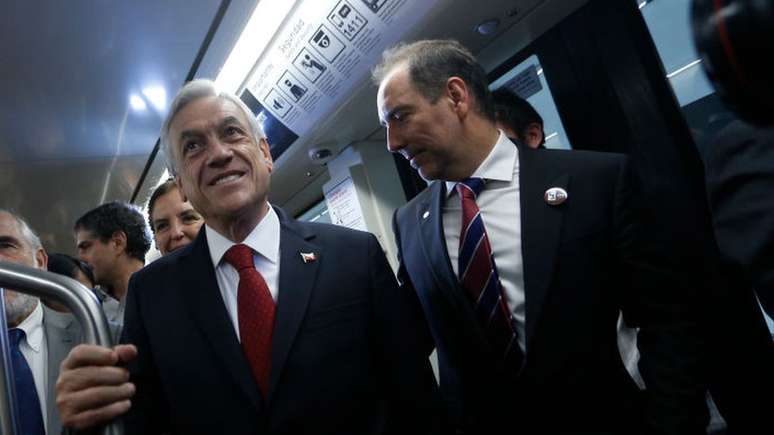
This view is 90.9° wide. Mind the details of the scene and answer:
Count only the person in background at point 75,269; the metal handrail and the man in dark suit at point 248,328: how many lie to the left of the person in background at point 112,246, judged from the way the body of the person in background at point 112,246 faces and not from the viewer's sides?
2

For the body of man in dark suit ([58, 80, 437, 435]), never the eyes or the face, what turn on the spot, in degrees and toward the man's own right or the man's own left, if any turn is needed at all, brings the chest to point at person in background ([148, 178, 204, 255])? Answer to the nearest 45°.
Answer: approximately 180°

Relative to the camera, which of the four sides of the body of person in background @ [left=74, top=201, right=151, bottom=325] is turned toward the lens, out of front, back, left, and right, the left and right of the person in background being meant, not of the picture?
left

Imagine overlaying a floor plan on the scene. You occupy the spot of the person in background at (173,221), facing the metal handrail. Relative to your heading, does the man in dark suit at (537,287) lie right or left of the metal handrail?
left

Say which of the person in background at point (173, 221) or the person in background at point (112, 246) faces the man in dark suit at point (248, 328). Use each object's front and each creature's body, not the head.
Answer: the person in background at point (173, 221)
